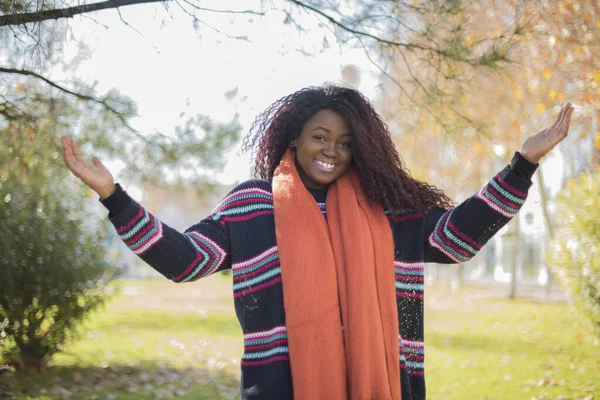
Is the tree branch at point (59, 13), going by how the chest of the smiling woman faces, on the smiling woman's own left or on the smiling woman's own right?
on the smiling woman's own right

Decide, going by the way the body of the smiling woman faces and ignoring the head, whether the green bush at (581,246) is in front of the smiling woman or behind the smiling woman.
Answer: behind

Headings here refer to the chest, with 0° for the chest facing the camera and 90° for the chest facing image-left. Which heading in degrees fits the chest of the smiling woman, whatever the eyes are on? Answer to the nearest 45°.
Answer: approximately 0°

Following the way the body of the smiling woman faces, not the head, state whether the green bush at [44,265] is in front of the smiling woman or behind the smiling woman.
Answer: behind
